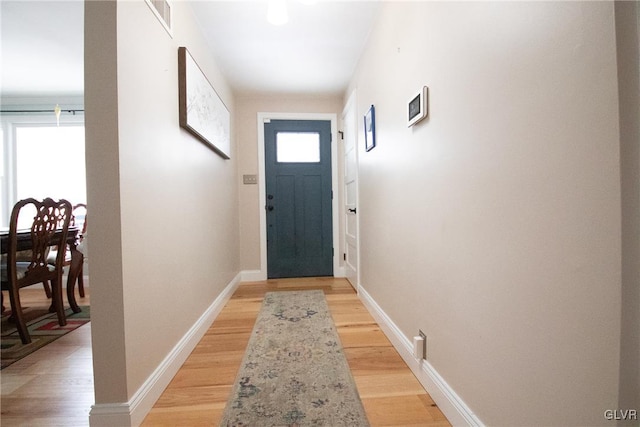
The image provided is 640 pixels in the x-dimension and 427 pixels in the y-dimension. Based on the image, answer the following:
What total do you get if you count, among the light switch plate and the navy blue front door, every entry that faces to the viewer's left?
0

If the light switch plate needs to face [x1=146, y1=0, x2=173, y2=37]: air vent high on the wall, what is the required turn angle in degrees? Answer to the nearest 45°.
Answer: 0° — it already faces it

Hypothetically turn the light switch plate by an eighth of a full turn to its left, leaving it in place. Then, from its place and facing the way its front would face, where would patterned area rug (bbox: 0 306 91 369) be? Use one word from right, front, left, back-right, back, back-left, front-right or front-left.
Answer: right

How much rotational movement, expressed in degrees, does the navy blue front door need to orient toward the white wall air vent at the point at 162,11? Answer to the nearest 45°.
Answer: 0° — it already faces it

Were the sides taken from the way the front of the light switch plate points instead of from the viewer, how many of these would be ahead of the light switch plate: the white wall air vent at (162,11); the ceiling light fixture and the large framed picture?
3

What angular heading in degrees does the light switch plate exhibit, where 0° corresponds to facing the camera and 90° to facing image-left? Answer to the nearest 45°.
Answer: approximately 0°

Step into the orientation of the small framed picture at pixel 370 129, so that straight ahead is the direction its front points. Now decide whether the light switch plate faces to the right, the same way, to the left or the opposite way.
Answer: to the left

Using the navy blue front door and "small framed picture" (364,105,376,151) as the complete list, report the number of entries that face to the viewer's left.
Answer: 1

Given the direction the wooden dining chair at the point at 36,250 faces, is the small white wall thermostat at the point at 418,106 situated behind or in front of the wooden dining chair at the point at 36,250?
behind

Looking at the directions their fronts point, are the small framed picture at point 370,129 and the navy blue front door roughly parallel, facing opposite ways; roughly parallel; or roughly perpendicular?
roughly perpendicular

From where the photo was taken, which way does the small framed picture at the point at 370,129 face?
to the viewer's left

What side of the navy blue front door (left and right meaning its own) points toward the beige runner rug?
front
